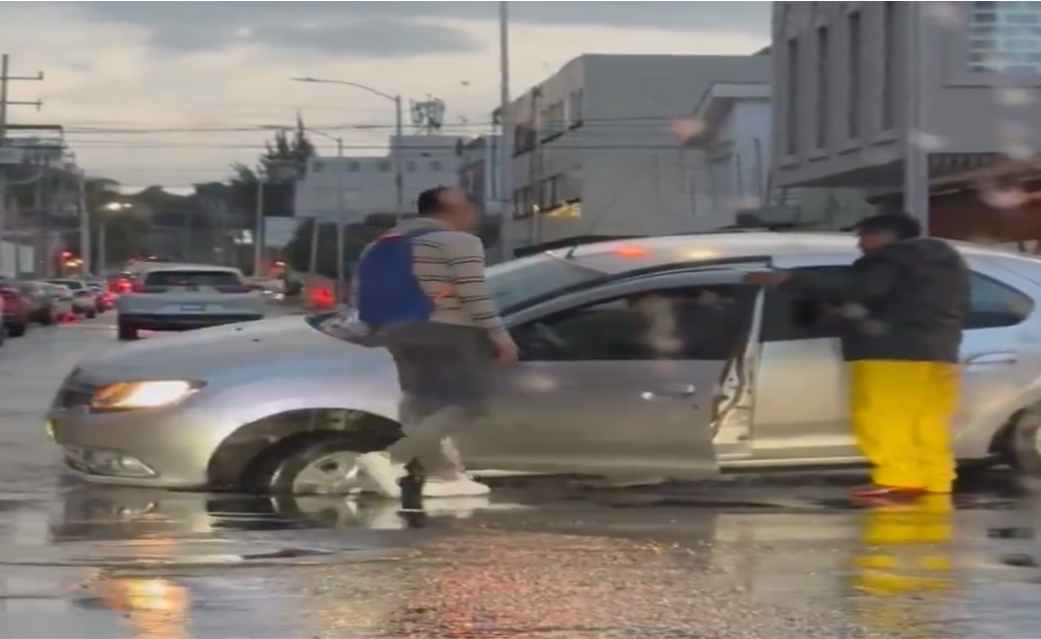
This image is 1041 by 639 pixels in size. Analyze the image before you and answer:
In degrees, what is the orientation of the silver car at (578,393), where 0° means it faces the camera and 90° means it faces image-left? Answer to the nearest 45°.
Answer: approximately 90°

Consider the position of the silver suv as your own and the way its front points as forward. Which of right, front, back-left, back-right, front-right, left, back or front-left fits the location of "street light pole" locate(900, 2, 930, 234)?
back-right

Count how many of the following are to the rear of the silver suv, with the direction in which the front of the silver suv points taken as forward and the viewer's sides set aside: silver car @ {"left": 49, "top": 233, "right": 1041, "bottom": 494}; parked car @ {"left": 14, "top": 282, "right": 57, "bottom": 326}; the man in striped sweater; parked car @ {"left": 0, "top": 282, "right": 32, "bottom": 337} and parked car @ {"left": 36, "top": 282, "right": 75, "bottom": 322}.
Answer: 2

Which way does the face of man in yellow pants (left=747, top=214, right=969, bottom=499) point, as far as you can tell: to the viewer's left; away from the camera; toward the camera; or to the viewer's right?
to the viewer's left

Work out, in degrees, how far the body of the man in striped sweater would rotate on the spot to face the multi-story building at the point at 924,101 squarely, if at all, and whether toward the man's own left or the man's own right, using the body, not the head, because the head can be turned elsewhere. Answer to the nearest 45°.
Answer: approximately 45° to the man's own left

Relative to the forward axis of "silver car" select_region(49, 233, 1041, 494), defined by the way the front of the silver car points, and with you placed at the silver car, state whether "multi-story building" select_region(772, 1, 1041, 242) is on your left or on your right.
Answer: on your right

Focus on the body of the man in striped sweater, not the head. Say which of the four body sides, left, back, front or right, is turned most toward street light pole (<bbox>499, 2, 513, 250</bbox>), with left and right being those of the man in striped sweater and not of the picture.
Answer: left

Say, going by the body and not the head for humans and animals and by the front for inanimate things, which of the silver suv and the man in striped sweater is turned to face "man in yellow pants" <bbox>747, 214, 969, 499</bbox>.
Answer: the man in striped sweater

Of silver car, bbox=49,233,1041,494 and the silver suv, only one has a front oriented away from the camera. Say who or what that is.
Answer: the silver suv

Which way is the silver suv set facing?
away from the camera

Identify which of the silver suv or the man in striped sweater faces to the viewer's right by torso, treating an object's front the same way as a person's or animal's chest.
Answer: the man in striped sweater

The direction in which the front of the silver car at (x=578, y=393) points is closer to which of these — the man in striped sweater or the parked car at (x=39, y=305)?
the man in striped sweater

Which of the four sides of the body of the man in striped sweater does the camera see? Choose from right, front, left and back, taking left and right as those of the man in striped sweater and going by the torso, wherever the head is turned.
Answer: right

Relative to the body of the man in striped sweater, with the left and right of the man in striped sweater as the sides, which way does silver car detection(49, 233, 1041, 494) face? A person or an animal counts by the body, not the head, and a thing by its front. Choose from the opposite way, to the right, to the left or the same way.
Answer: the opposite way
